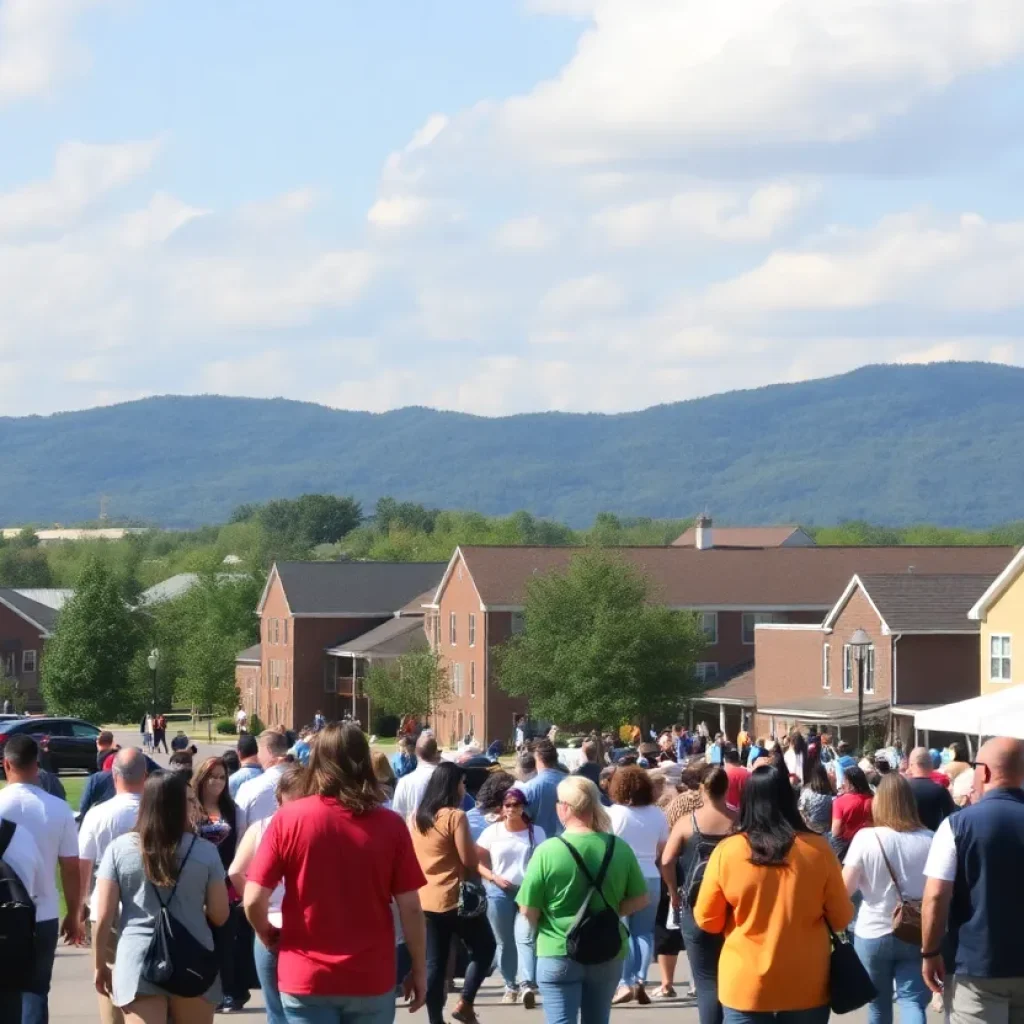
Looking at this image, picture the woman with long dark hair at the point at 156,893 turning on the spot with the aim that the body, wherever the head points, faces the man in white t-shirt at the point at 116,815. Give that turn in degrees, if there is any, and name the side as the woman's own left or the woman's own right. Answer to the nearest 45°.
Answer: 0° — they already face them

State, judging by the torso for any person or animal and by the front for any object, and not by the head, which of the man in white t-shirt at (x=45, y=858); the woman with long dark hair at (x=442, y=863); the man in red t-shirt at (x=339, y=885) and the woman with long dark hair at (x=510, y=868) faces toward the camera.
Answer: the woman with long dark hair at (x=510, y=868)

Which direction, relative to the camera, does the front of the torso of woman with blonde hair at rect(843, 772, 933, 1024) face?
away from the camera

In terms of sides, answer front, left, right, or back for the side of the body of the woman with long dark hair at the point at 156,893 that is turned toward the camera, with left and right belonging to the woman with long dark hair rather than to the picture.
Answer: back

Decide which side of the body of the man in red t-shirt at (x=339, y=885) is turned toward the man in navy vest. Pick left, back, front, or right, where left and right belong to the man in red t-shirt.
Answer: right

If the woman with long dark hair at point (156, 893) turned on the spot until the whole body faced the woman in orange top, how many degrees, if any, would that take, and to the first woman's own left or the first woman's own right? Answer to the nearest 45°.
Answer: approximately 90° to the first woman's own right

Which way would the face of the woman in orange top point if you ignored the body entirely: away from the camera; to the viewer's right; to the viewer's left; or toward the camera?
away from the camera

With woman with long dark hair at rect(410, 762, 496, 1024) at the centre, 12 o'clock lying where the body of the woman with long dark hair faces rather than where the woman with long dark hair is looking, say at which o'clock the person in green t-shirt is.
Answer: The person in green t-shirt is roughly at 4 o'clock from the woman with long dark hair.

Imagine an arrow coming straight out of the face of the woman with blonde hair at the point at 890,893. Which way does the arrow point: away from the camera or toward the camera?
away from the camera

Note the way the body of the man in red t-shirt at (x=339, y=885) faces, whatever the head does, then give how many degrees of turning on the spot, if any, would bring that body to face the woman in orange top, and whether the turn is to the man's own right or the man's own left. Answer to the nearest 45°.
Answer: approximately 90° to the man's own right

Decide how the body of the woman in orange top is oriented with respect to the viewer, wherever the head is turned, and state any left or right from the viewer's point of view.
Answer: facing away from the viewer

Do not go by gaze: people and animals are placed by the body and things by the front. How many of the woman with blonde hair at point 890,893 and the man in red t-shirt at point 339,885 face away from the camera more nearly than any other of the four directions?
2

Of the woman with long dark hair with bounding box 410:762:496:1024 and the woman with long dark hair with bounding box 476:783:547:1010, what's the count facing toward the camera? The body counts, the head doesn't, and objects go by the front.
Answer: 1

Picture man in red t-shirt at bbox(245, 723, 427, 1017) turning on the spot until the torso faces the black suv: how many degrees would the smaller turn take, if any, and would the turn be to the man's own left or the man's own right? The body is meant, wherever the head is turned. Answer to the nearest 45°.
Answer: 0° — they already face it

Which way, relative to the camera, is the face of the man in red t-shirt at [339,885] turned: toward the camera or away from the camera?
away from the camera
